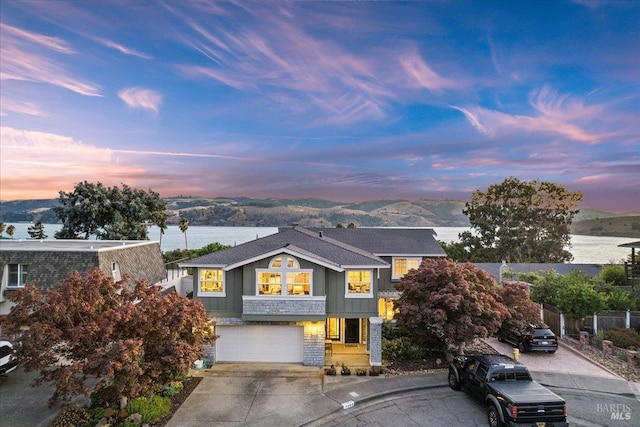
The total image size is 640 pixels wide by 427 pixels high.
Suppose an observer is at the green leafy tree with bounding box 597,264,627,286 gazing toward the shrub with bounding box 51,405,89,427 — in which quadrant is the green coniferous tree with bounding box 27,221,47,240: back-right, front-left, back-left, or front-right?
front-right

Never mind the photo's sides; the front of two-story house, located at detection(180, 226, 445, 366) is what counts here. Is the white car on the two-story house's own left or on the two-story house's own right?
on the two-story house's own right

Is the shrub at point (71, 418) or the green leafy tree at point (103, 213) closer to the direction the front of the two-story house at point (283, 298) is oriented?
the shrub

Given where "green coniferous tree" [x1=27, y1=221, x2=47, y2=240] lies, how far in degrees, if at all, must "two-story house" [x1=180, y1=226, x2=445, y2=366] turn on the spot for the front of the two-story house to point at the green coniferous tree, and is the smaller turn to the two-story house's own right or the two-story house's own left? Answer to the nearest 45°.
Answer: approximately 135° to the two-story house's own right

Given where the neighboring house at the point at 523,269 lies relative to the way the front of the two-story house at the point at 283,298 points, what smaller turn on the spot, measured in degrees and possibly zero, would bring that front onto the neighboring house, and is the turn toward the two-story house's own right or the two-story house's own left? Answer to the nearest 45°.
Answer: approximately 135° to the two-story house's own left

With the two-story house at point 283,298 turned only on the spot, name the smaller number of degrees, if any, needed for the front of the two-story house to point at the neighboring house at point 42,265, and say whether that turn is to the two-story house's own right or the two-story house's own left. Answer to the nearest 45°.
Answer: approximately 90° to the two-story house's own right

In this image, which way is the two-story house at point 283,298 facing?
toward the camera
